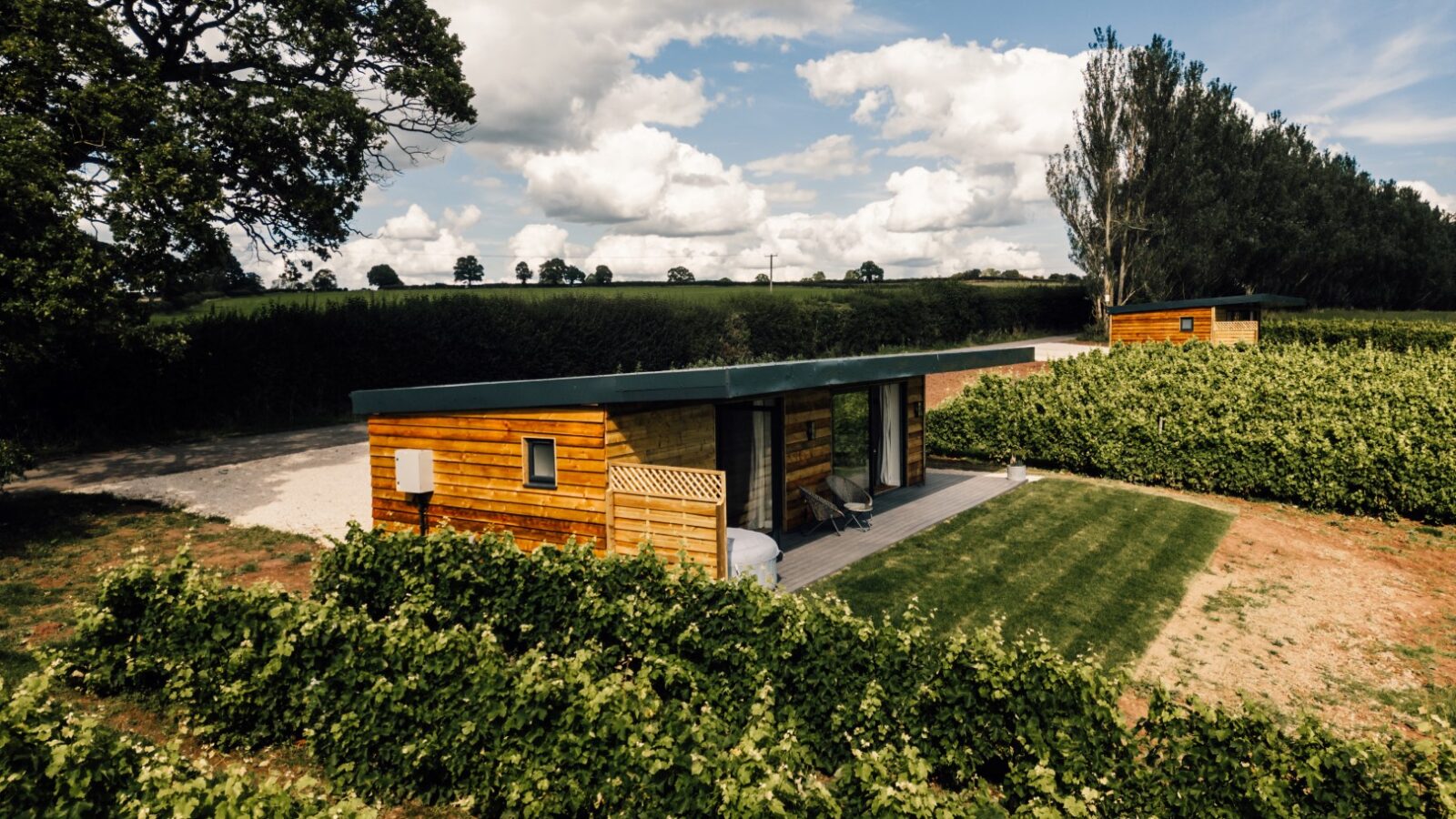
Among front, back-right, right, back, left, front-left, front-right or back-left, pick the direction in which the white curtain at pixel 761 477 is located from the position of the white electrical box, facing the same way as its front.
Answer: back-left

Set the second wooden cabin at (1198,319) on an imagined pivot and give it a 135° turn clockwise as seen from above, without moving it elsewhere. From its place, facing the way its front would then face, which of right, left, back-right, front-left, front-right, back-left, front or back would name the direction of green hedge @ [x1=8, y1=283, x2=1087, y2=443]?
front

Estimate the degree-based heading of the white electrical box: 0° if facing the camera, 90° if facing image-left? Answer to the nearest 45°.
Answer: approximately 45°

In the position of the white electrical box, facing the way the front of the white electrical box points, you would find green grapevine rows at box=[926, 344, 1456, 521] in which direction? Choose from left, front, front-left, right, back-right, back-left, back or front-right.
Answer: back-left

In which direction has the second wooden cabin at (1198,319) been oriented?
to the viewer's right

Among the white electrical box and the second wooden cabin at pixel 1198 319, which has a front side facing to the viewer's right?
the second wooden cabin

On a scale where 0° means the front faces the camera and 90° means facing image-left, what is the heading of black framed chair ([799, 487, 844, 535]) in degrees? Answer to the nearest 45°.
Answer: approximately 270°

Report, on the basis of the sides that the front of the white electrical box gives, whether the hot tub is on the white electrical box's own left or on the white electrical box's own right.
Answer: on the white electrical box's own left

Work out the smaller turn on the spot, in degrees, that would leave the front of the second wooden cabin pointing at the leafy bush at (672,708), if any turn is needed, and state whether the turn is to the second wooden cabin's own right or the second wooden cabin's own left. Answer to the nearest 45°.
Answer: approximately 90° to the second wooden cabin's own right

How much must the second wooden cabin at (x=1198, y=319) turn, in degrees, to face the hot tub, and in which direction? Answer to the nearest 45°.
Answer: approximately 90° to its right
